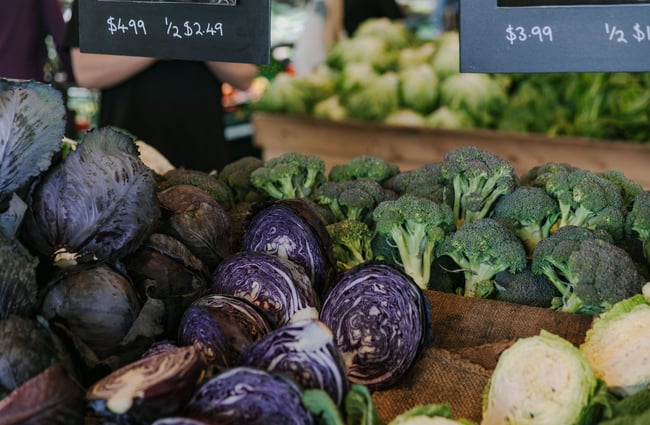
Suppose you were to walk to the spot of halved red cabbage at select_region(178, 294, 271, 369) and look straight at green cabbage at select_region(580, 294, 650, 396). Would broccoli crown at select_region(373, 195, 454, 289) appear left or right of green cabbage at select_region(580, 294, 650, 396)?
left

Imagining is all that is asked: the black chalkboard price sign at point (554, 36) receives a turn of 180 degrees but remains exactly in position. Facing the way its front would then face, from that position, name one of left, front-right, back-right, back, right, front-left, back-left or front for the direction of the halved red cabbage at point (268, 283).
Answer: back-left

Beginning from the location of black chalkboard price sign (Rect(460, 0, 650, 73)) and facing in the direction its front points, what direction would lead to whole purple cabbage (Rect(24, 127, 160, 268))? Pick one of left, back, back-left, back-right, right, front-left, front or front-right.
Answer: front-right

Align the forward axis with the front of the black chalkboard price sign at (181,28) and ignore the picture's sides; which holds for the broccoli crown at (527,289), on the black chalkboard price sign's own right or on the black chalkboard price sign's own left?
on the black chalkboard price sign's own left

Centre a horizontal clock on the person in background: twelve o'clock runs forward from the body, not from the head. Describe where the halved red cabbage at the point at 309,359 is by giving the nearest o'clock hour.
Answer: The halved red cabbage is roughly at 12 o'clock from the person in background.

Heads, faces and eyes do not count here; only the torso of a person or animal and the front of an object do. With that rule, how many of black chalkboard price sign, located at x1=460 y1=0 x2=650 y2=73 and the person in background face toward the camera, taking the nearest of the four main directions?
2

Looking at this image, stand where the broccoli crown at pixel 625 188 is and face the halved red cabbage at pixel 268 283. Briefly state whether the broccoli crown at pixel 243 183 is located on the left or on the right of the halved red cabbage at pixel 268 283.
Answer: right

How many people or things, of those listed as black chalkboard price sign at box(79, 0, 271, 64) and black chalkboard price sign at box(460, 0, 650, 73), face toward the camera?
2

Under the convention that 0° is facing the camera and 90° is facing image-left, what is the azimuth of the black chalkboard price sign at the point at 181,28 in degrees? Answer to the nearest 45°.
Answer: approximately 0°

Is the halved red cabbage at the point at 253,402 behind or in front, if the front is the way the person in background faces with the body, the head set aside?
in front

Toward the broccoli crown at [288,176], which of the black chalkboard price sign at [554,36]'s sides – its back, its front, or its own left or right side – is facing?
right

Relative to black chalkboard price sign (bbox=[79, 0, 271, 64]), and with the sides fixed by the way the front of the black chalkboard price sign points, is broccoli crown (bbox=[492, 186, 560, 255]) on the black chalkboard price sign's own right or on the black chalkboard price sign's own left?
on the black chalkboard price sign's own left

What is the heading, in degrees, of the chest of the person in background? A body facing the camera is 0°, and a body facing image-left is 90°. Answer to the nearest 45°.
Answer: approximately 0°
